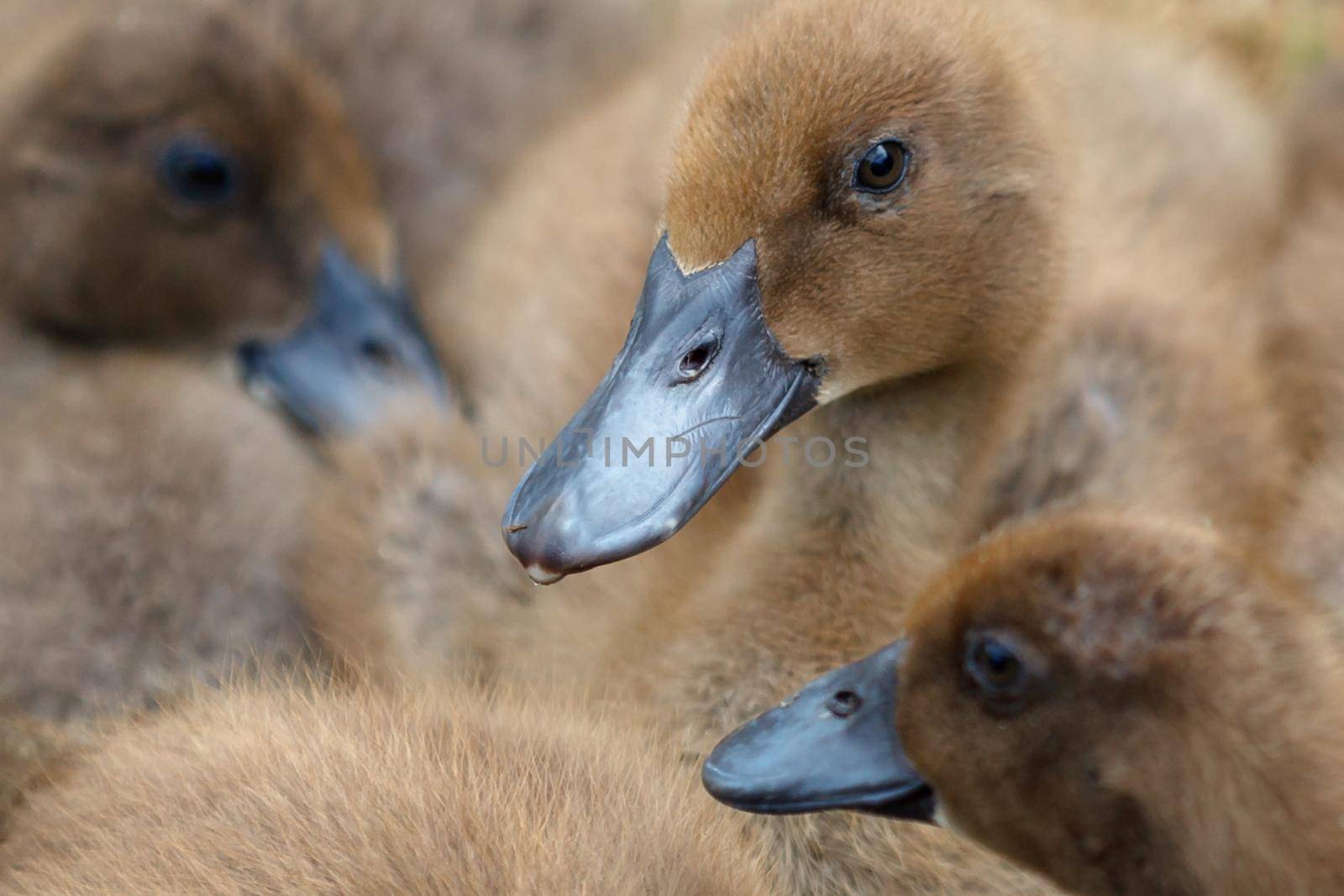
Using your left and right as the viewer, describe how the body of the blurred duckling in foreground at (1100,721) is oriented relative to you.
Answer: facing to the left of the viewer

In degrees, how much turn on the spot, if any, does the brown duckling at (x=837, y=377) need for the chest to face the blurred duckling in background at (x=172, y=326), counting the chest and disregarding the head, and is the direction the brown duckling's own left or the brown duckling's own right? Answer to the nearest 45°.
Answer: approximately 45° to the brown duckling's own right

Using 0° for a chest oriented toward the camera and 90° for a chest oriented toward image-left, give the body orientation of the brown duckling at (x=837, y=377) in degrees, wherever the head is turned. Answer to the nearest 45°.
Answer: approximately 45°
